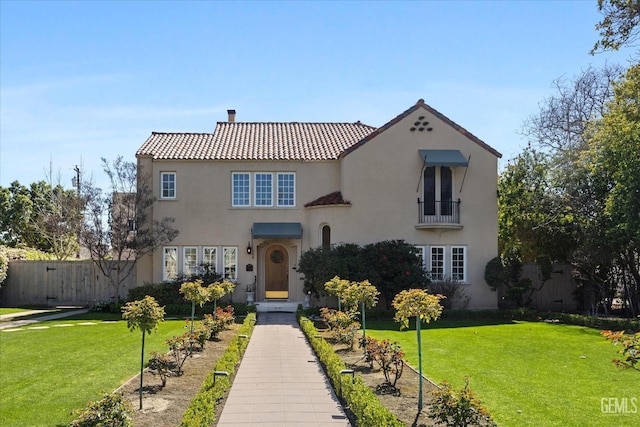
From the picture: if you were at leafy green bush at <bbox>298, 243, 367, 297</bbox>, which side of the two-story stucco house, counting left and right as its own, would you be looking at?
front

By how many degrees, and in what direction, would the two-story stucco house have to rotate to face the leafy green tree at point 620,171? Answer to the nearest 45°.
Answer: approximately 45° to its left

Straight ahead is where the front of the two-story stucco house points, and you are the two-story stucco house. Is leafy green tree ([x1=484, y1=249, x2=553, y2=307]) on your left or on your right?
on your left

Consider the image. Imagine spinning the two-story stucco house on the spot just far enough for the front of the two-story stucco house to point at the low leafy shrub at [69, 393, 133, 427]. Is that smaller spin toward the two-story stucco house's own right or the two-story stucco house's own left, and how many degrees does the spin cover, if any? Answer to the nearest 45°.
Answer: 0° — it already faces it

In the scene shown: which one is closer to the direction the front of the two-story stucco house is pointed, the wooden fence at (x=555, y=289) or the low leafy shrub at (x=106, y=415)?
the low leafy shrub

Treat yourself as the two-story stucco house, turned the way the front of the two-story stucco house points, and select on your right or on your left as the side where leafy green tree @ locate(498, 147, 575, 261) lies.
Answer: on your left

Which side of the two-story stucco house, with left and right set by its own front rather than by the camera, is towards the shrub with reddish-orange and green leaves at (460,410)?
front

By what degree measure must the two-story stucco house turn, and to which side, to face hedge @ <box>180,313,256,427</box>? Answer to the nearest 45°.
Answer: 0° — it already faces it

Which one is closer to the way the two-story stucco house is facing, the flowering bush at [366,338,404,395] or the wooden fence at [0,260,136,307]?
the flowering bush

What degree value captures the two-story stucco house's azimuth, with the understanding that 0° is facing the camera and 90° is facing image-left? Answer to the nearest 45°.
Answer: approximately 0°

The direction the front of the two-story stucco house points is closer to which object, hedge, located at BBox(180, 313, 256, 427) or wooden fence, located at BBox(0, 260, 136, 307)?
the hedge
